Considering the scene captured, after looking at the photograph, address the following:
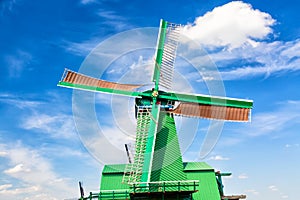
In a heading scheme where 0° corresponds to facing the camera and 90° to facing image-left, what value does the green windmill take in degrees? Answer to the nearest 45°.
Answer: approximately 0°
